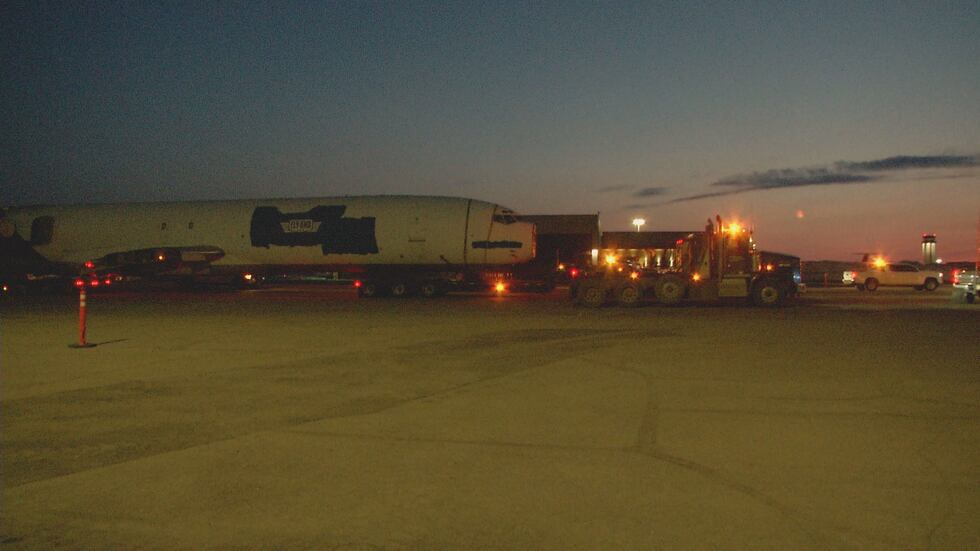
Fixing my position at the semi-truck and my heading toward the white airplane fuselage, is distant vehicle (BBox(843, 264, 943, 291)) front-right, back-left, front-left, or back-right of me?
back-right

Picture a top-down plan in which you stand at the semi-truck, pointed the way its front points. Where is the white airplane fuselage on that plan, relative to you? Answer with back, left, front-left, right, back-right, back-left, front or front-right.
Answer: back

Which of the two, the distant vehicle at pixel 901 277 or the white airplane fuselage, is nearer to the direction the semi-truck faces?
the distant vehicle

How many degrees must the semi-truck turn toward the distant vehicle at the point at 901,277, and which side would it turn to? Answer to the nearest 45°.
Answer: approximately 45° to its left

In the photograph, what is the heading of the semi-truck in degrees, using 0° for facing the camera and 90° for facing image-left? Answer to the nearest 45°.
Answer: approximately 270°

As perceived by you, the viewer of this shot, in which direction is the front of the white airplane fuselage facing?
facing to the right of the viewer
